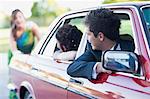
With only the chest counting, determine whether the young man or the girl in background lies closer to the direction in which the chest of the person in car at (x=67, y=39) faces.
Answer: the girl in background

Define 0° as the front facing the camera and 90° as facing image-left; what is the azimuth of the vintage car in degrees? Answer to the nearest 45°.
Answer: approximately 315°

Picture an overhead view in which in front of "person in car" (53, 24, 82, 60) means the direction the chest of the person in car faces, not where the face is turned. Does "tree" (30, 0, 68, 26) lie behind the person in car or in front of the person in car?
in front

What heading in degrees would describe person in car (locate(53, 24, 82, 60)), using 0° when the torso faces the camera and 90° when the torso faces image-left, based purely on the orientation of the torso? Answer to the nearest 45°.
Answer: approximately 135°

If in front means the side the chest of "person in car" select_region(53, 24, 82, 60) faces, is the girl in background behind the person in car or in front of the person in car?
in front
